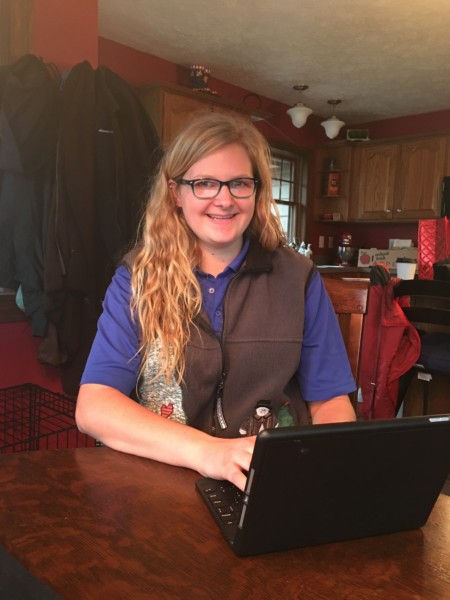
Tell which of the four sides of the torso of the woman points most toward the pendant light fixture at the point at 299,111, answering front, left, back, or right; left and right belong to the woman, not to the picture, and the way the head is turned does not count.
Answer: back

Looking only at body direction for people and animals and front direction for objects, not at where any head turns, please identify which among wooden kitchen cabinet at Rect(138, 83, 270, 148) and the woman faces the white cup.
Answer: the wooden kitchen cabinet

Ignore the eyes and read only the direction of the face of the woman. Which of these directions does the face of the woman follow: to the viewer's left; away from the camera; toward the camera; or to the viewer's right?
toward the camera

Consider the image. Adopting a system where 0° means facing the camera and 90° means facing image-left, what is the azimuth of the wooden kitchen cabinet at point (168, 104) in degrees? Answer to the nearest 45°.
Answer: approximately 315°

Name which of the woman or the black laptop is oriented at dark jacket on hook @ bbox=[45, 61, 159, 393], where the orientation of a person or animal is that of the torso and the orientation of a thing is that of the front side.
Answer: the black laptop

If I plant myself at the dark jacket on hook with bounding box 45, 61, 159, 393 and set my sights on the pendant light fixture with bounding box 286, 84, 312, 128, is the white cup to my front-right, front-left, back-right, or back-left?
front-right

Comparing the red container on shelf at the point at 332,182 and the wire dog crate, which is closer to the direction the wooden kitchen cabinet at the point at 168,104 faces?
the wire dog crate

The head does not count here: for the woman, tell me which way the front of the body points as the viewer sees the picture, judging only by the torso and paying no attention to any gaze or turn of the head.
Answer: toward the camera

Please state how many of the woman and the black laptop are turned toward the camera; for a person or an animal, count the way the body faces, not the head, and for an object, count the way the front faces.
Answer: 1

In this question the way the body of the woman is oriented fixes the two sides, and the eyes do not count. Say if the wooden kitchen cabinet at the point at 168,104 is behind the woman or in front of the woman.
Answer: behind

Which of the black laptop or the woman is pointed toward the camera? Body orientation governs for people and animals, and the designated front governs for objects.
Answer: the woman

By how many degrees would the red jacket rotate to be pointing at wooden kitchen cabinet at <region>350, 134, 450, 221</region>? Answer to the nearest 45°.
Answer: approximately 135° to its right

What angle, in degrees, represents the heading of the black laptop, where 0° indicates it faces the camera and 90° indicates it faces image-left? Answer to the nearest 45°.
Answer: approximately 135°

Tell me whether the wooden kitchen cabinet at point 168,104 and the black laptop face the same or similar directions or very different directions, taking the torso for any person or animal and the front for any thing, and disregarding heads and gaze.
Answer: very different directions

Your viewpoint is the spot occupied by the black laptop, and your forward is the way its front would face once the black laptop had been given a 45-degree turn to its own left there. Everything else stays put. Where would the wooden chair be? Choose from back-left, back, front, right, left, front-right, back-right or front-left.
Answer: right

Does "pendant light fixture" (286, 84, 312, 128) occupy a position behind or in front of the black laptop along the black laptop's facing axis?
in front

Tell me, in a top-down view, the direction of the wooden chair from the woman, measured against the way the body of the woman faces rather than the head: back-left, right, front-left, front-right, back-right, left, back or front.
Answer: back-left

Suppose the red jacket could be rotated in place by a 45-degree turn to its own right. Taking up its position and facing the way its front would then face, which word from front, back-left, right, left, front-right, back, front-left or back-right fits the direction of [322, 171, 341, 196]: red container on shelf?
right

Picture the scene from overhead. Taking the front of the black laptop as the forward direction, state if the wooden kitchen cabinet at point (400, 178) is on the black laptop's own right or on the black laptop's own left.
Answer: on the black laptop's own right
